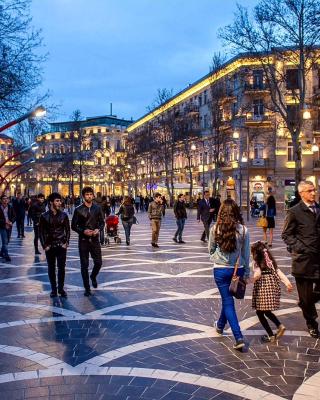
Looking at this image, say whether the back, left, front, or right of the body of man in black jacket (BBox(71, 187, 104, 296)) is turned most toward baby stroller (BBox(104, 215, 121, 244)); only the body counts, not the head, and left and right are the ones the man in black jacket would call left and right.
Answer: back

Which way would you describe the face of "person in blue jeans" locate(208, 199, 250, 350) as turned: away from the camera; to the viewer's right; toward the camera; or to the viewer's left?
away from the camera

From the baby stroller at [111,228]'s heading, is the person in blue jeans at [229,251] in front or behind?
in front

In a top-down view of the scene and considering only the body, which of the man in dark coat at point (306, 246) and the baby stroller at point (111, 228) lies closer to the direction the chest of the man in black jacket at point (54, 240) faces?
the man in dark coat

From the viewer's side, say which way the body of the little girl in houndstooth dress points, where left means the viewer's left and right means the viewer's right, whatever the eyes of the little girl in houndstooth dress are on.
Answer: facing away from the viewer and to the left of the viewer

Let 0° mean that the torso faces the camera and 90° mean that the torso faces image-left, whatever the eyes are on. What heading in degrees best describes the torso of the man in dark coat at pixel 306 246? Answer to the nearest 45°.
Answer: approximately 315°

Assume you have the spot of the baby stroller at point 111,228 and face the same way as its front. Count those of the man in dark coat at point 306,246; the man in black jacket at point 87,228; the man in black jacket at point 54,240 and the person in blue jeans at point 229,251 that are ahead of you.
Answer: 4

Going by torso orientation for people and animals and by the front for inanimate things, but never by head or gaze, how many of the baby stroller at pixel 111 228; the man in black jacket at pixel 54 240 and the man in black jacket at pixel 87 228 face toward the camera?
3

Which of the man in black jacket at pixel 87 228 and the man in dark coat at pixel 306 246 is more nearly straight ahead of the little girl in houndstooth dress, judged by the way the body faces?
the man in black jacket
